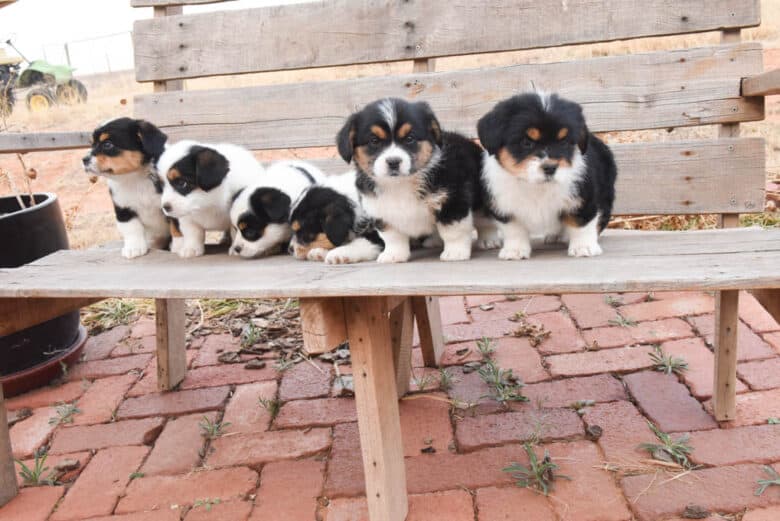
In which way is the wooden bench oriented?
toward the camera

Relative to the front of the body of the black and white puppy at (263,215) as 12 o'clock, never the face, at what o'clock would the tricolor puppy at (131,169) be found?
The tricolor puppy is roughly at 2 o'clock from the black and white puppy.

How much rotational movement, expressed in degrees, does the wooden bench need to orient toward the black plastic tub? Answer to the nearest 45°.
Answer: approximately 90° to its right

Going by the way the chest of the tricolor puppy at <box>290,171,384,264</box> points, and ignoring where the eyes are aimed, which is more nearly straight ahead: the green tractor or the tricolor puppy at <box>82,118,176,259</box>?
the tricolor puppy

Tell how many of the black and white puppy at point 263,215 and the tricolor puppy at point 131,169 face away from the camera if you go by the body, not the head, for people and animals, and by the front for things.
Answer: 0

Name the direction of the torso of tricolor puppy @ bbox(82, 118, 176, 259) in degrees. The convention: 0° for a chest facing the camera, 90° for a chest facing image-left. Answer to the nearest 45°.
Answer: approximately 45°

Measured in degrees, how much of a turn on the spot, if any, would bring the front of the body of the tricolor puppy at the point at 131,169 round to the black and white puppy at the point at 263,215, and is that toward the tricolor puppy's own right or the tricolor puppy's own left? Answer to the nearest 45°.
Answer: approximately 90° to the tricolor puppy's own left

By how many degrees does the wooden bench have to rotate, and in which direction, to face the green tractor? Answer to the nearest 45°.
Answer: approximately 135° to its right
